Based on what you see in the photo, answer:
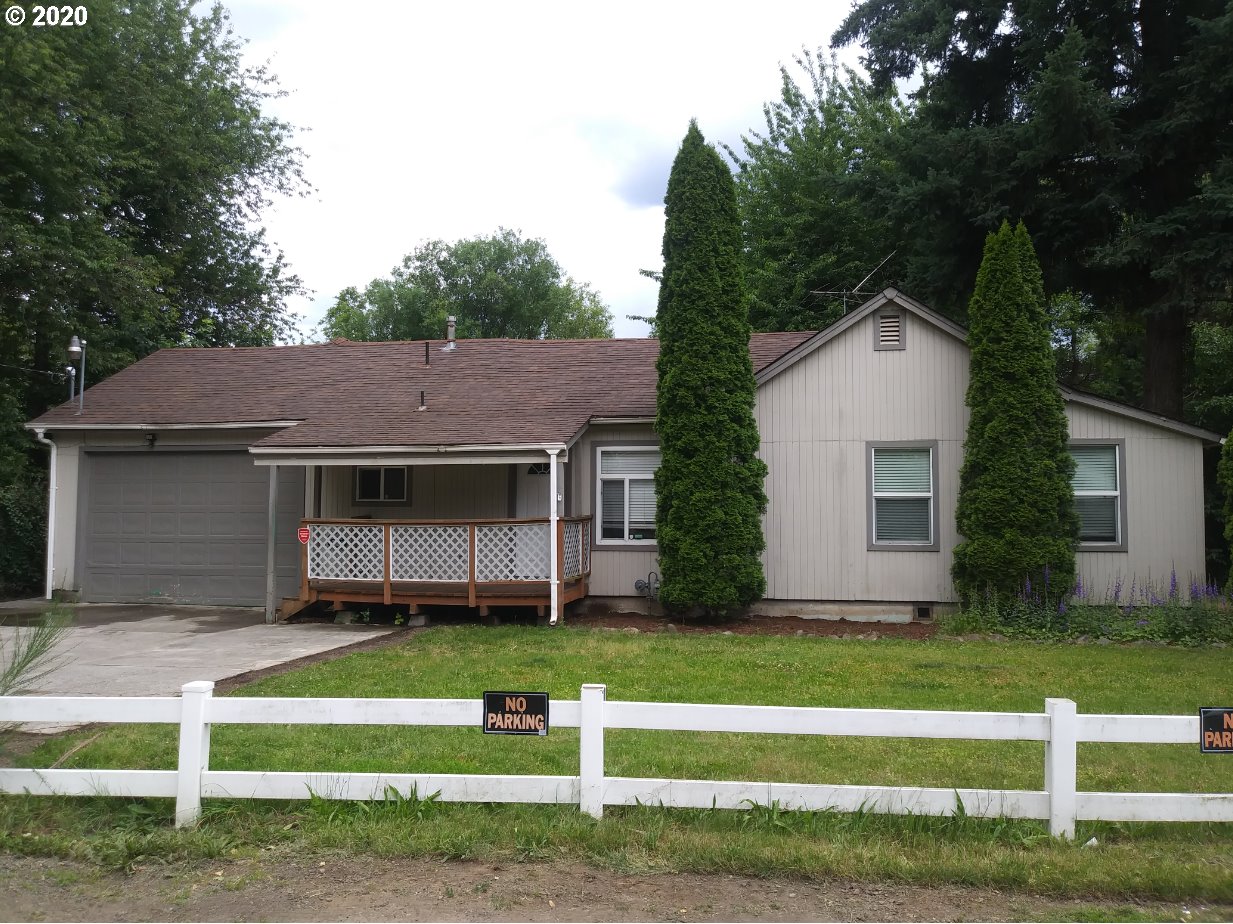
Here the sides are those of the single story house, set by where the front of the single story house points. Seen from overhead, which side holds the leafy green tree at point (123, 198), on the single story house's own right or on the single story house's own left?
on the single story house's own right

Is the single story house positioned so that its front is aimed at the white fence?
yes

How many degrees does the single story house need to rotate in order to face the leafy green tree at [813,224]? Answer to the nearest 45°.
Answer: approximately 135° to its left

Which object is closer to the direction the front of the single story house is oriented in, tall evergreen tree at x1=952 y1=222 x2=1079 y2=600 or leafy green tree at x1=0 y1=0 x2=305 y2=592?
the tall evergreen tree

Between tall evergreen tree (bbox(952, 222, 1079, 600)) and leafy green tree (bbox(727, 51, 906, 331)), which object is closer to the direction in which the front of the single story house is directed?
the tall evergreen tree

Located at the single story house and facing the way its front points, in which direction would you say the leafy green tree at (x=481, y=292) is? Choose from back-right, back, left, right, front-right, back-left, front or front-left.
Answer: back

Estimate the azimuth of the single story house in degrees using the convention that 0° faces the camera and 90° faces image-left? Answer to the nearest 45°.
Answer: approximately 0°
